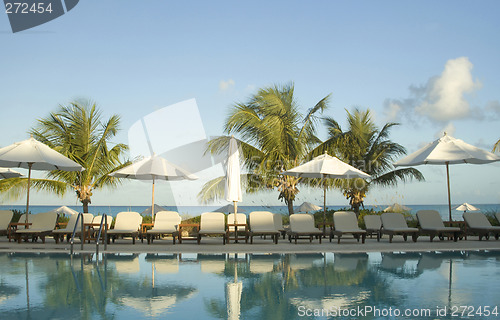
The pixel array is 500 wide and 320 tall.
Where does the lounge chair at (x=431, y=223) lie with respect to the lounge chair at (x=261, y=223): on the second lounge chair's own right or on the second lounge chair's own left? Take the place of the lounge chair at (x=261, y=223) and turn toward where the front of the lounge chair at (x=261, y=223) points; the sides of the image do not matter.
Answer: on the second lounge chair's own left

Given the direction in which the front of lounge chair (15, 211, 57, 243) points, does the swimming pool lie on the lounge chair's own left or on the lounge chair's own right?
on the lounge chair's own left

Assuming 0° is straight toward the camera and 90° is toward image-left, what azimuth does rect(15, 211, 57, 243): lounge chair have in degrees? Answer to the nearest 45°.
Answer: approximately 45°

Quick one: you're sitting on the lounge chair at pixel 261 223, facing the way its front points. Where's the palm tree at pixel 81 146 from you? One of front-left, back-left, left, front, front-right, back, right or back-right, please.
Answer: back-right

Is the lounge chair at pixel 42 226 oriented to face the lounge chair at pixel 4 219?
no

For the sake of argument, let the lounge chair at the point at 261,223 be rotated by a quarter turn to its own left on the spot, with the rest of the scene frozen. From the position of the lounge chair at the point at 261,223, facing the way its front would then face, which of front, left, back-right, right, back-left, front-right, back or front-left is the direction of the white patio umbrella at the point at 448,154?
front

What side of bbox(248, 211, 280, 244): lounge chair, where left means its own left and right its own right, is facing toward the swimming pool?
front

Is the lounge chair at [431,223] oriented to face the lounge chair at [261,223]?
no

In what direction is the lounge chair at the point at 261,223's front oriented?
toward the camera

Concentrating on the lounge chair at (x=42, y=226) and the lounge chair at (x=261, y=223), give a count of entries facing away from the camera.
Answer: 0

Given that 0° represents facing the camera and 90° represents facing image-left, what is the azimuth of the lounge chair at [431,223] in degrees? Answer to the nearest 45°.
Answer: approximately 315°

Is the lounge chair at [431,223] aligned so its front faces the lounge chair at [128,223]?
no

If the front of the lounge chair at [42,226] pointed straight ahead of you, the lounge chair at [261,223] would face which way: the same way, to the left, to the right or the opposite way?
the same way
